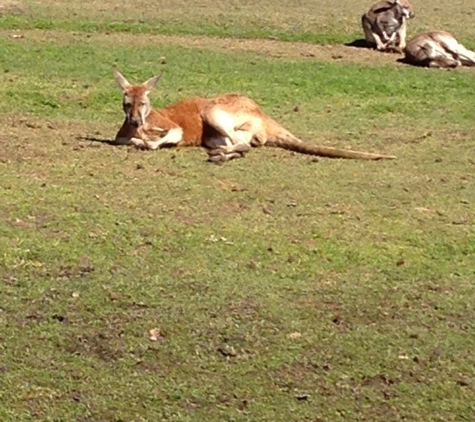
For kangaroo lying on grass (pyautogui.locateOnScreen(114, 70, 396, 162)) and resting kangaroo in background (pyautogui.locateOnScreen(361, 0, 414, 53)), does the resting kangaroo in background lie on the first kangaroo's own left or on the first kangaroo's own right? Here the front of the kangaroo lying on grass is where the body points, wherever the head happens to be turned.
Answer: on the first kangaroo's own right

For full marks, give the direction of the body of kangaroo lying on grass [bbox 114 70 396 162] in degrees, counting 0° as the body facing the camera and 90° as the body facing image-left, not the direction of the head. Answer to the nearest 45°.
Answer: approximately 90°

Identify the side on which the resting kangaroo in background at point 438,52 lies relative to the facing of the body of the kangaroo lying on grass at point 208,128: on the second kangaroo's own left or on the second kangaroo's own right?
on the second kangaroo's own right

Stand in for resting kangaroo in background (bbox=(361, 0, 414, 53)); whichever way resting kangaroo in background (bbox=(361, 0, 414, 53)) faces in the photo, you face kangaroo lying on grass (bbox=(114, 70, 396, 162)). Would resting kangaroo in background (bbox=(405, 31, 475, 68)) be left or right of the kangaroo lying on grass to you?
left
